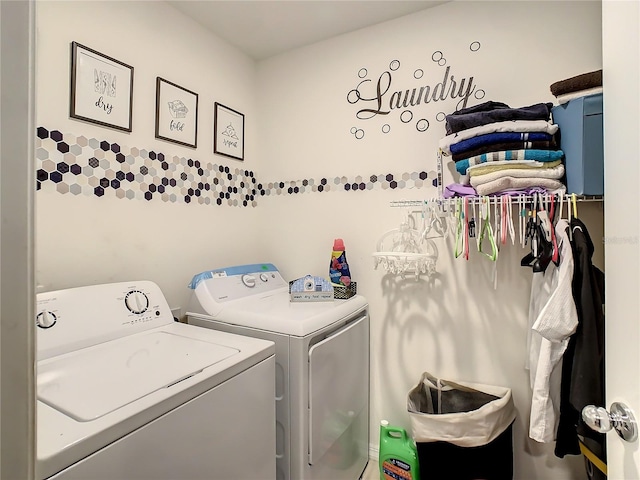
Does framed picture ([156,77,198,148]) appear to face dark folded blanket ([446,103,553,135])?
yes

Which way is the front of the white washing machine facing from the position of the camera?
facing the viewer and to the right of the viewer

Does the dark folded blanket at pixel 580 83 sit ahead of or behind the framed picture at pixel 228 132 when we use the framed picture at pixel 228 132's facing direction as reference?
ahead

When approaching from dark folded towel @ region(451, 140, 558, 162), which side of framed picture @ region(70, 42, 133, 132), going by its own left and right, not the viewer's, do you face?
front

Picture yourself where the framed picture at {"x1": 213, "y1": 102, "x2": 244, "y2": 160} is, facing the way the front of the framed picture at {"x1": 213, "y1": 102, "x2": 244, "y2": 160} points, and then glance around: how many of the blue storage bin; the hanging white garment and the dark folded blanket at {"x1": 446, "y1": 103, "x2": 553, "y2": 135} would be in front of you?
3

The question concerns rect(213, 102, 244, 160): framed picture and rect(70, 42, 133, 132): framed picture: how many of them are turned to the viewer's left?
0

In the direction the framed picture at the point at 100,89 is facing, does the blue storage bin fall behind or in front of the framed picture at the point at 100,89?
in front

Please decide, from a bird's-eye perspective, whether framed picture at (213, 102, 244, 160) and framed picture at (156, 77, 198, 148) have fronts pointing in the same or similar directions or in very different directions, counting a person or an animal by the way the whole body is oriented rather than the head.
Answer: same or similar directions

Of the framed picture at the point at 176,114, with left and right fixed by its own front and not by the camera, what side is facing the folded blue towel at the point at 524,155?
front

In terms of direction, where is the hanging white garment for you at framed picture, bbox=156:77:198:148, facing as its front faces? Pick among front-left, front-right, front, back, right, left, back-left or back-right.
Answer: front

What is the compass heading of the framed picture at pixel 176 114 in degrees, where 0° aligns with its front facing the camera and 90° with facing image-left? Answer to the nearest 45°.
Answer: approximately 315°

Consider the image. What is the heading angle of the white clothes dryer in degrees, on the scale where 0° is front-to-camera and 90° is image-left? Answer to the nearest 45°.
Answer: approximately 315°
